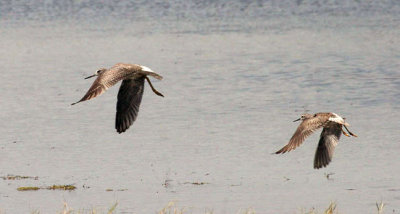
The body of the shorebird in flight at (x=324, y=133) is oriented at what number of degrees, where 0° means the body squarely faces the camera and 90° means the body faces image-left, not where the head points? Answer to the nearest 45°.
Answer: approximately 135°
